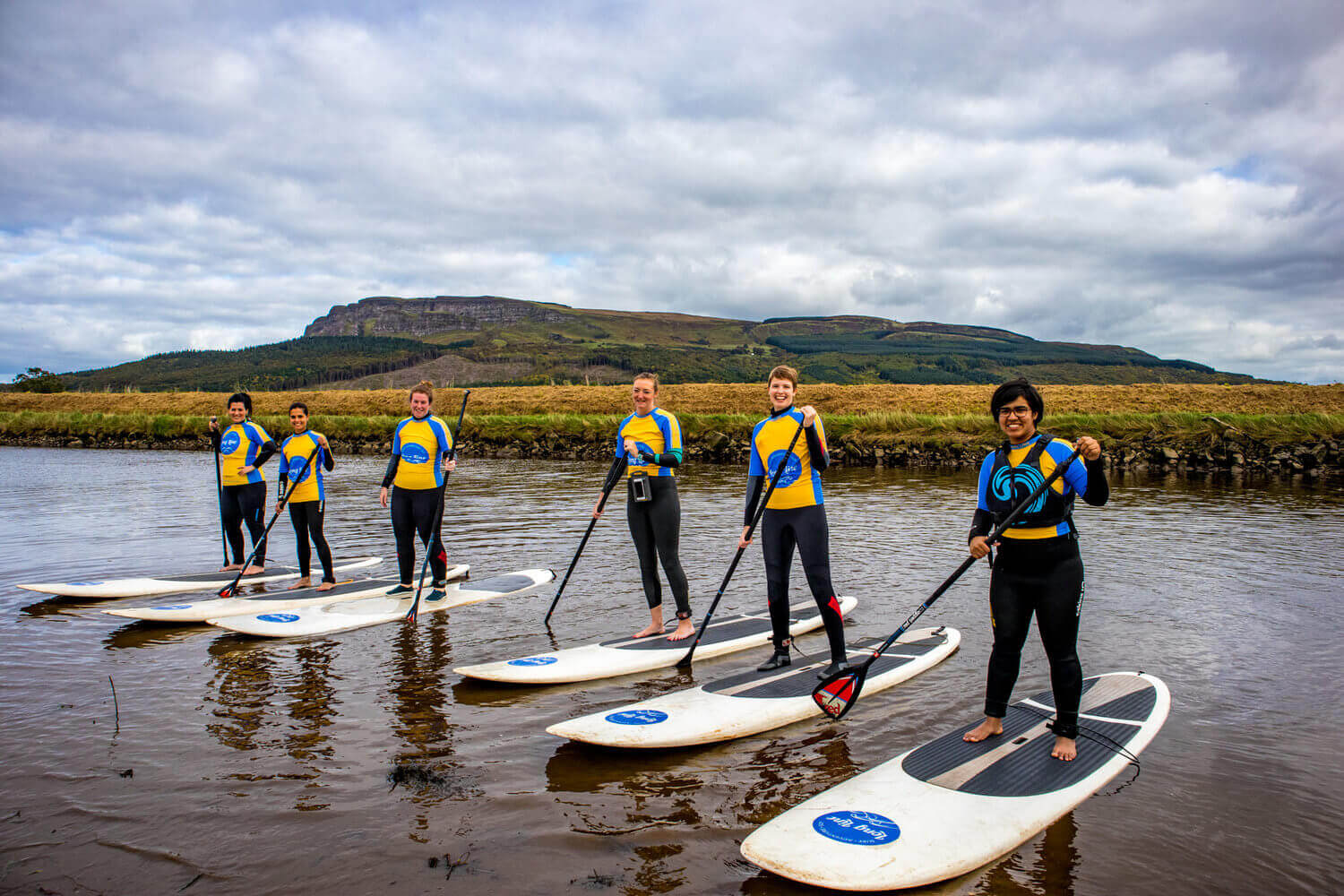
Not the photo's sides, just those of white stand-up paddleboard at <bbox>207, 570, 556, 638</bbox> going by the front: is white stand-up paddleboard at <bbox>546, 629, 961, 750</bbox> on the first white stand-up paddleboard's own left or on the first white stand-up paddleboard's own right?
on the first white stand-up paddleboard's own left

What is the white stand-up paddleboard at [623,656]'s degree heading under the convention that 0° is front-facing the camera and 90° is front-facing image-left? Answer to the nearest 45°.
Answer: approximately 45°

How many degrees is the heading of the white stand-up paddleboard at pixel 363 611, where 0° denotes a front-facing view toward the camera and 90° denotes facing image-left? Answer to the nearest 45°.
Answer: approximately 45°

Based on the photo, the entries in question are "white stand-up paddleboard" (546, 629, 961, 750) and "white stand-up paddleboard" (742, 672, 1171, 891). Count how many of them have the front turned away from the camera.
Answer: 0

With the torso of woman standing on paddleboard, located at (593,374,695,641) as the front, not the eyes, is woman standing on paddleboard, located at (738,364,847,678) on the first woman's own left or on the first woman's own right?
on the first woman's own left

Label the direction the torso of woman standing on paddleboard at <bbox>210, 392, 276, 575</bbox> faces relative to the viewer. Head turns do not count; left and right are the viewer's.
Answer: facing the viewer and to the left of the viewer

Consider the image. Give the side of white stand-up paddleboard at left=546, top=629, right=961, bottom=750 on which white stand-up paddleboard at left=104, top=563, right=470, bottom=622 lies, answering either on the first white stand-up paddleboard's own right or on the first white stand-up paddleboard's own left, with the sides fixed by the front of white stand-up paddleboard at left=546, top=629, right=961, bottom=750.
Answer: on the first white stand-up paddleboard's own right

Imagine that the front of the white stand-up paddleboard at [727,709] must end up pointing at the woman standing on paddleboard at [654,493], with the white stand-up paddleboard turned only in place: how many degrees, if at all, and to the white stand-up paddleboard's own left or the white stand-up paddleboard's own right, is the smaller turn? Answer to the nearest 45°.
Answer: approximately 135° to the white stand-up paddleboard's own right

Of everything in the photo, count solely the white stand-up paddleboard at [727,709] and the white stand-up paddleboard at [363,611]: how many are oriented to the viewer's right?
0
